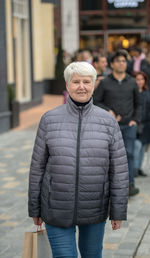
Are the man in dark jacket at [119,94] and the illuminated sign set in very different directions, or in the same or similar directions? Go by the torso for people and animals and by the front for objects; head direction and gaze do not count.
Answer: same or similar directions

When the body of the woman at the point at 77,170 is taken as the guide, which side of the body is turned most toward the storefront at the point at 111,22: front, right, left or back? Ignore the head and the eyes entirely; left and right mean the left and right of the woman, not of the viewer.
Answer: back

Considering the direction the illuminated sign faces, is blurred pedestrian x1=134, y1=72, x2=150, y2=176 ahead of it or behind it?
ahead

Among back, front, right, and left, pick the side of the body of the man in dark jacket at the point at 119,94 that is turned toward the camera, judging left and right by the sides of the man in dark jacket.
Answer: front

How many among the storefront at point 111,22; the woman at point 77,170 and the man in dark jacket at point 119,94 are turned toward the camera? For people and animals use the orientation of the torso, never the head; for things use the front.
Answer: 3

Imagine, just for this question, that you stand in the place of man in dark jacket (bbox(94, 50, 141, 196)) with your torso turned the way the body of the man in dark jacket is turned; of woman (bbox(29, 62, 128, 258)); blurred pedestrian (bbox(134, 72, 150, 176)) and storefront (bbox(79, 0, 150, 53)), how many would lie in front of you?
1

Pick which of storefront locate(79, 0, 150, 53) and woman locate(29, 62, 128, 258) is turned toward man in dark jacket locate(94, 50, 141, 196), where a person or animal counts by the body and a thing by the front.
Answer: the storefront

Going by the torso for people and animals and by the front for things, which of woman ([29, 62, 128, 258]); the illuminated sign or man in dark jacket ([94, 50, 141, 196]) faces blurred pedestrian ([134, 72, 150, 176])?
the illuminated sign

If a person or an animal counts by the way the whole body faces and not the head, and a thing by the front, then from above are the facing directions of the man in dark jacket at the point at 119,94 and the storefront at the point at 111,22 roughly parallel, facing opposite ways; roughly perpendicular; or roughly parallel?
roughly parallel

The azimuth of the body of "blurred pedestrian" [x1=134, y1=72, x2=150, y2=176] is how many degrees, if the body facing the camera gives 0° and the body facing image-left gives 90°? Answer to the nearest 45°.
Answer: approximately 45°

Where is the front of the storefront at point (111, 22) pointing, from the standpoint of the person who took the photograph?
facing the viewer

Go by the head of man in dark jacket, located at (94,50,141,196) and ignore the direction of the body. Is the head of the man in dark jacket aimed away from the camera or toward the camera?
toward the camera

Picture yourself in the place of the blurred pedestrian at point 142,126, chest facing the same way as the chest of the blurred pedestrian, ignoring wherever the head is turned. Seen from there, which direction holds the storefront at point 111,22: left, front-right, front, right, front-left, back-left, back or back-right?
back-right

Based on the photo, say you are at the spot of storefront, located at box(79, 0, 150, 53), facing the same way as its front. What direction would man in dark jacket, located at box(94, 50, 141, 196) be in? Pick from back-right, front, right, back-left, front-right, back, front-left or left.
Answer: front
